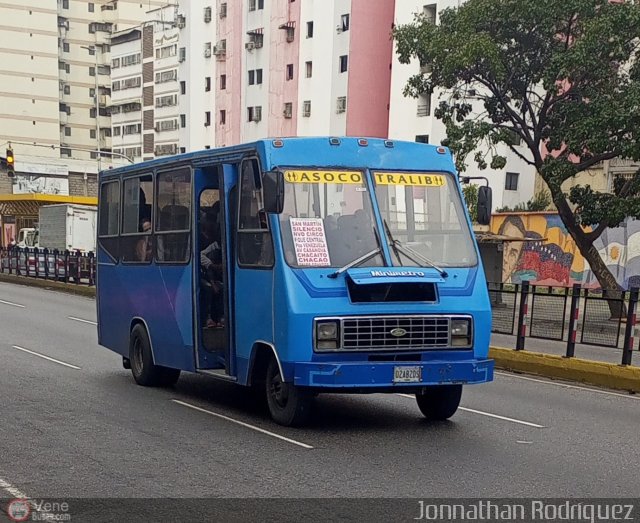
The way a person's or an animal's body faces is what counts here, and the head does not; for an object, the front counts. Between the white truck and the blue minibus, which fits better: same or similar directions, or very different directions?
very different directions

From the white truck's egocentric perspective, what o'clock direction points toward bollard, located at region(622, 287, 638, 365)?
The bollard is roughly at 7 o'clock from the white truck.

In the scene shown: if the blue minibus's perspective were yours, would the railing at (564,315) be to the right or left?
on its left

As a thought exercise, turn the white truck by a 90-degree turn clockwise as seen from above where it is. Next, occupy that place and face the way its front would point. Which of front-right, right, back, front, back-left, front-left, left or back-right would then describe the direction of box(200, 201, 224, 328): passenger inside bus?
back-right

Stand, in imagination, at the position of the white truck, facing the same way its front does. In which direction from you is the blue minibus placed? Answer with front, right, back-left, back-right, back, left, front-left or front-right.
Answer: back-left

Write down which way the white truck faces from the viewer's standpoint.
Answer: facing away from the viewer and to the left of the viewer

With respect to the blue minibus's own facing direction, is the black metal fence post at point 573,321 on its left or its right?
on its left

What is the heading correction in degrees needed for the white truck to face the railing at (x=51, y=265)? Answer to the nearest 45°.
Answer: approximately 135° to its left

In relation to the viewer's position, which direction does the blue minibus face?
facing the viewer and to the right of the viewer

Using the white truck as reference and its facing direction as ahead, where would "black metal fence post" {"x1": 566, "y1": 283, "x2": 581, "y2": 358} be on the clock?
The black metal fence post is roughly at 7 o'clock from the white truck.

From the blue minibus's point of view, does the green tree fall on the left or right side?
on its left
